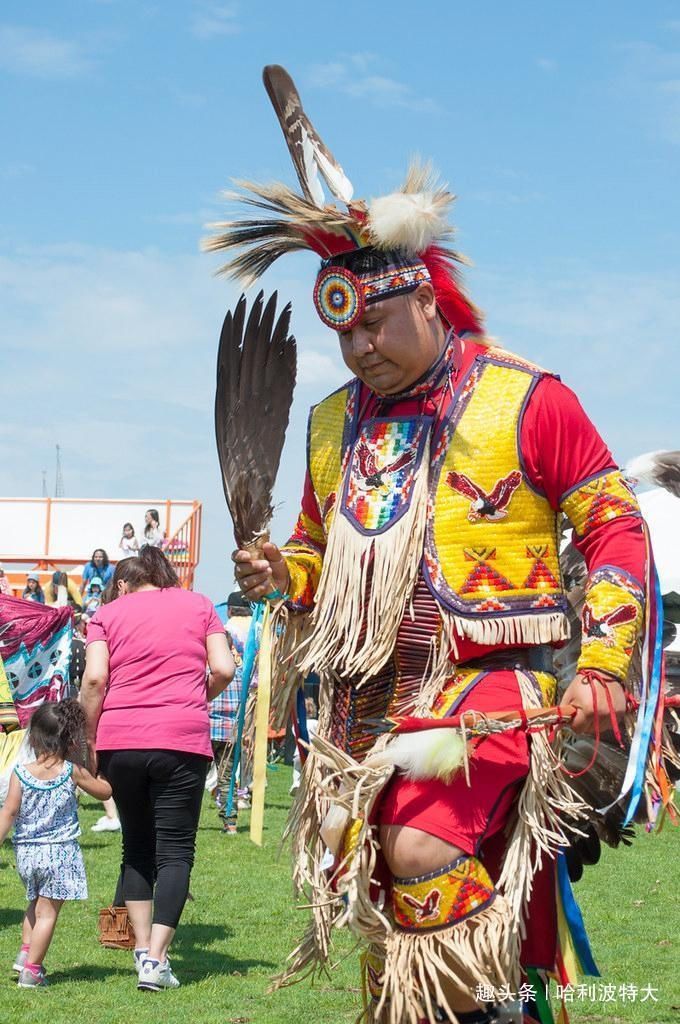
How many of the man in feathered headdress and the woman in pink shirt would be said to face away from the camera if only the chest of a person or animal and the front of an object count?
1

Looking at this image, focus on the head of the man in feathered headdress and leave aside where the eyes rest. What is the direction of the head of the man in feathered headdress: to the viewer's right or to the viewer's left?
to the viewer's left

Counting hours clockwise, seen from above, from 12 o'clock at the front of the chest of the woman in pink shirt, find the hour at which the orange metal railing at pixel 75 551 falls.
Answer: The orange metal railing is roughly at 12 o'clock from the woman in pink shirt.

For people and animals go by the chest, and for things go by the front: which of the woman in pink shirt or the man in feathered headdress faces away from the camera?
the woman in pink shirt

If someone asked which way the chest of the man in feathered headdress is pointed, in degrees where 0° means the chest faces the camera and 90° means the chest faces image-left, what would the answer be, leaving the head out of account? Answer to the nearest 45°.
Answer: approximately 45°

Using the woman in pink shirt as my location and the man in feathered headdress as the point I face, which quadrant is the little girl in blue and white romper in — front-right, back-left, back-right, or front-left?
back-right

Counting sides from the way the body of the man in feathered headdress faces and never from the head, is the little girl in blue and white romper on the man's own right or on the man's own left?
on the man's own right

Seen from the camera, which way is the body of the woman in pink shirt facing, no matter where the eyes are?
away from the camera

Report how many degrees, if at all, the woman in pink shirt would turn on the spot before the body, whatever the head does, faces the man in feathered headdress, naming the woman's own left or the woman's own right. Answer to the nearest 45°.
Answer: approximately 180°
